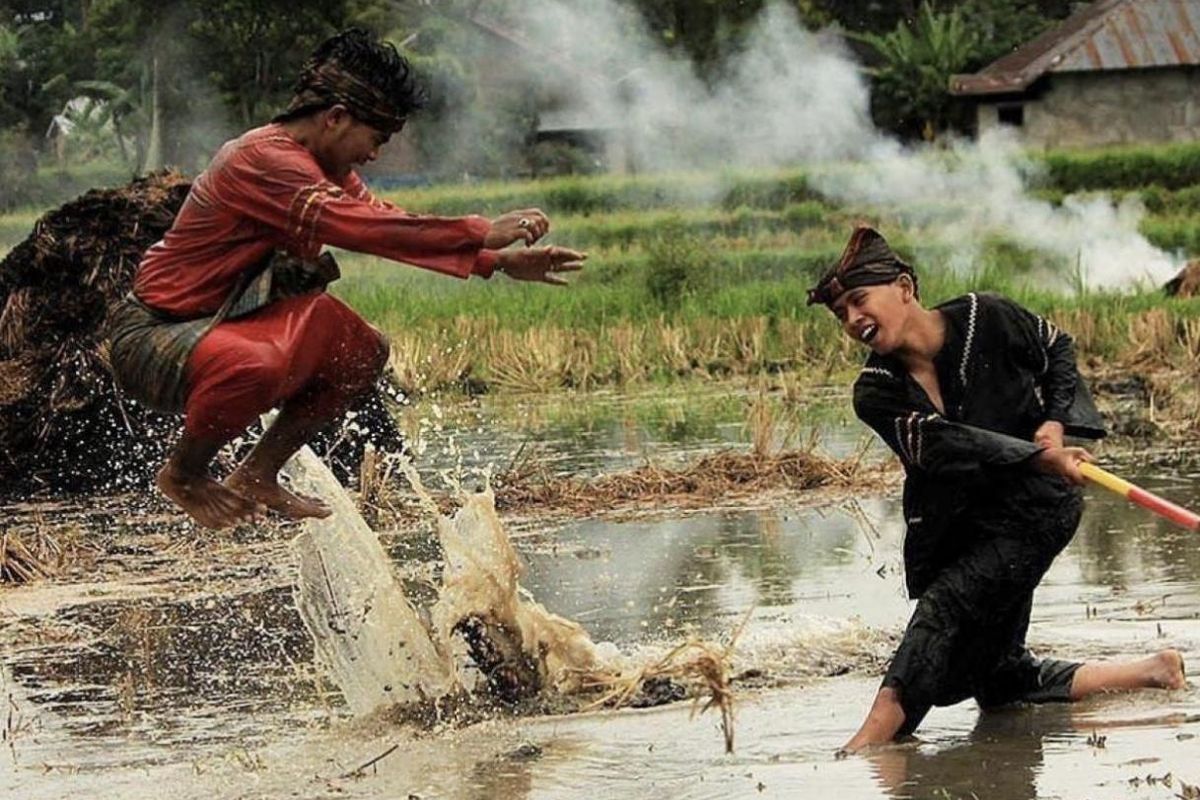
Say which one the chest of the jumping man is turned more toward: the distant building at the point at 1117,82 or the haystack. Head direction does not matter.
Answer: the distant building

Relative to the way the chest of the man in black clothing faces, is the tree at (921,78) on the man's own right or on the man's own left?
on the man's own right

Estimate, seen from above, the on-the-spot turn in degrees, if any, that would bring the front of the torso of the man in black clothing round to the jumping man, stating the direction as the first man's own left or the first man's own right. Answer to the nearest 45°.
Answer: approximately 45° to the first man's own right

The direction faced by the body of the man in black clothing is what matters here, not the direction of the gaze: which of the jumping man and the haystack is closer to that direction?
the jumping man

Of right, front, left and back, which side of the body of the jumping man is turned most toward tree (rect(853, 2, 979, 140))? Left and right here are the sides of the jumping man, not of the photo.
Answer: left

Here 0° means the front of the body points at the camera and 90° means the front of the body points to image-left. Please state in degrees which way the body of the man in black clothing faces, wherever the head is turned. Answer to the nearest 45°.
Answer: approximately 45°

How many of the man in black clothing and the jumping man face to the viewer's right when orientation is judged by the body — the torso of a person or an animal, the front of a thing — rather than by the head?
1

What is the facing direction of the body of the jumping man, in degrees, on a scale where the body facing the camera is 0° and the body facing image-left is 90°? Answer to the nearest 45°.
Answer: approximately 270°

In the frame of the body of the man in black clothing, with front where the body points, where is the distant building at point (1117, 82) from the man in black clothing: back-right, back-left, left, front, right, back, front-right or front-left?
back-right
